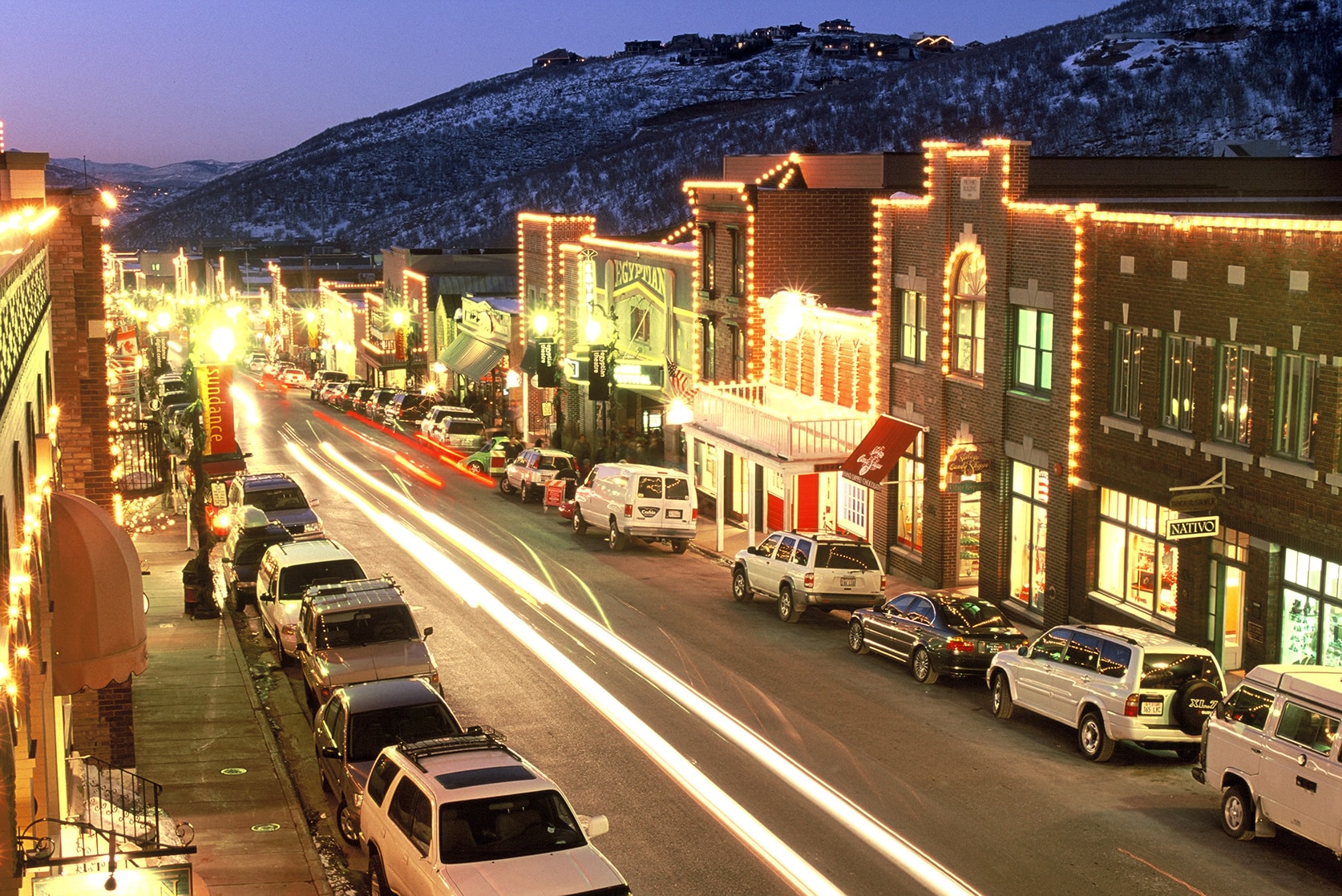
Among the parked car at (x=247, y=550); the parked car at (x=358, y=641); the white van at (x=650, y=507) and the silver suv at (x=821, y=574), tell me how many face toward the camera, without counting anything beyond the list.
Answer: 2

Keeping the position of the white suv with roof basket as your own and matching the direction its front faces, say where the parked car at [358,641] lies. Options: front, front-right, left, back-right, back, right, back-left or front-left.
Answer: back-left

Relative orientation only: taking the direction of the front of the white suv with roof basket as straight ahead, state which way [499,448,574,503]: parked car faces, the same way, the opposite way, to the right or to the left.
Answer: the opposite way

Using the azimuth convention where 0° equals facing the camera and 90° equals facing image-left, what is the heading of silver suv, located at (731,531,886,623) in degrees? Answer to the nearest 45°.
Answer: approximately 135°

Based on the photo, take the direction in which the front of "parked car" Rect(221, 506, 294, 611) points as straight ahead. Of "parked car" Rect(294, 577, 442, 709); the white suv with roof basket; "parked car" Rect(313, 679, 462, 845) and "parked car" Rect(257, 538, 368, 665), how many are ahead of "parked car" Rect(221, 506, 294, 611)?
4

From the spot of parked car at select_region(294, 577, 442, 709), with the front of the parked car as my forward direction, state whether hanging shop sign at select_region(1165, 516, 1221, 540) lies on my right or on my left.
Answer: on my left

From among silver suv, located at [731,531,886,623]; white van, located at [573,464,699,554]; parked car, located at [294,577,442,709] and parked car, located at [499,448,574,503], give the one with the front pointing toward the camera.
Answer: parked car, located at [294,577,442,709]

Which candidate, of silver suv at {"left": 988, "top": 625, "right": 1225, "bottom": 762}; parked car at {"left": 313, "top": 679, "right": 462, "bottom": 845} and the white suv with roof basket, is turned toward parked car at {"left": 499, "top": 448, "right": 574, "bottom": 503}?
the silver suv

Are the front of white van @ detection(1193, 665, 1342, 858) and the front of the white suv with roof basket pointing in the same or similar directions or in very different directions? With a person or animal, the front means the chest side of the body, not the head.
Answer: very different directions

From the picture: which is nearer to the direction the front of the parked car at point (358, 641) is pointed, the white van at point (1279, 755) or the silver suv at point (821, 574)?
the white van

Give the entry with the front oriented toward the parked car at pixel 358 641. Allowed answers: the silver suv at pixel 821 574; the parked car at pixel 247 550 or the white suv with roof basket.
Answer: the parked car at pixel 247 550

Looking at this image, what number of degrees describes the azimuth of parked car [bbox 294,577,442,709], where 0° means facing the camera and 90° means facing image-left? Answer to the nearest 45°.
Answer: approximately 0°

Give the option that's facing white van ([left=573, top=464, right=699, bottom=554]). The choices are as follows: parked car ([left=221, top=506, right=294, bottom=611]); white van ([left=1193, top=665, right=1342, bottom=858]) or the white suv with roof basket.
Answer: white van ([left=1193, top=665, right=1342, bottom=858])

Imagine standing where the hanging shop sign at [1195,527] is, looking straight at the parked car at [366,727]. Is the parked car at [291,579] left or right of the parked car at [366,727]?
right

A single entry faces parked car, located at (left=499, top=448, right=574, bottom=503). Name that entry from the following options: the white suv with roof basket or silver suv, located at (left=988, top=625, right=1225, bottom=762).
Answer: the silver suv

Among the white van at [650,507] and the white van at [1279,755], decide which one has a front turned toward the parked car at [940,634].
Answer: the white van at [1279,755]

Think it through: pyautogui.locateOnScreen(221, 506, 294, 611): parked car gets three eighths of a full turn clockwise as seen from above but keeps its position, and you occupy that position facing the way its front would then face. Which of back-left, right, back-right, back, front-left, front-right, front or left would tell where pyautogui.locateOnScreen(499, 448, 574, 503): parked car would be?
right
